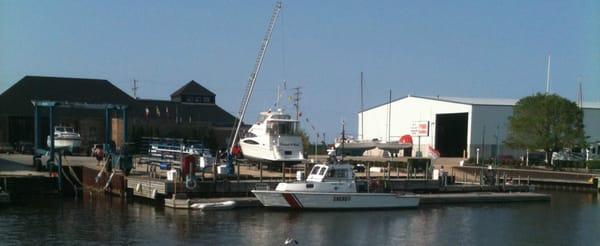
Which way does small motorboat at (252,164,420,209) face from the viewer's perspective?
to the viewer's left
